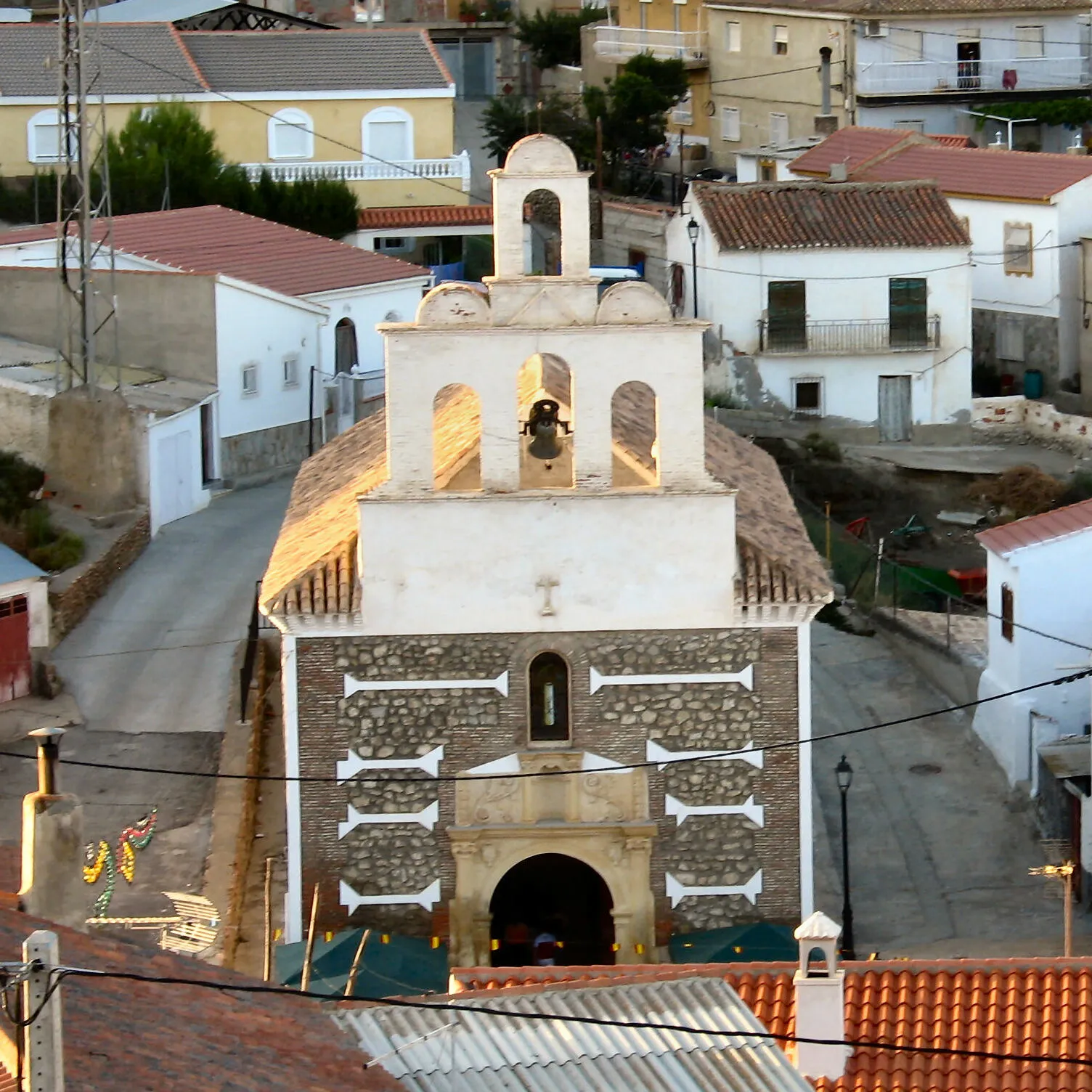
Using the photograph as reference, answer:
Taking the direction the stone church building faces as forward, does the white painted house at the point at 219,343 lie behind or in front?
behind

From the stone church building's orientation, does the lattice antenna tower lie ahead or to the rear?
to the rear

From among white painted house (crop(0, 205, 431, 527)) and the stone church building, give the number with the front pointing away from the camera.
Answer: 0

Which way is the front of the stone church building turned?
toward the camera

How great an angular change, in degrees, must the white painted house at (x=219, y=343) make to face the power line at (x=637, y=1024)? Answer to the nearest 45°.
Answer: approximately 45° to its right

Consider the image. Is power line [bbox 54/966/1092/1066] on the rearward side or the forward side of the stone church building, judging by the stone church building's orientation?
on the forward side

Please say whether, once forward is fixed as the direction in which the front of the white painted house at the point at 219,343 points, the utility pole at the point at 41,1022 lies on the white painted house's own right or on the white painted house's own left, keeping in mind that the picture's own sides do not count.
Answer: on the white painted house's own right

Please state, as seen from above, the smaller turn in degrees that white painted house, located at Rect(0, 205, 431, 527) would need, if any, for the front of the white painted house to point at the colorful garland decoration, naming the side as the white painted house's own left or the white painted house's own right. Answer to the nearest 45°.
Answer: approximately 45° to the white painted house's own right

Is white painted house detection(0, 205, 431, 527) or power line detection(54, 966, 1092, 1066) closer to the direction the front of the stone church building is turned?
the power line
